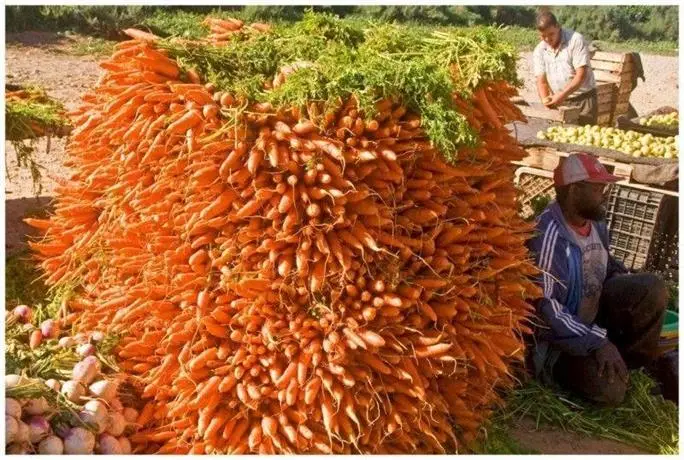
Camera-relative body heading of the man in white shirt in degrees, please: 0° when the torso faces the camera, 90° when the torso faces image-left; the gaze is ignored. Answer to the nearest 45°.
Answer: approximately 45°

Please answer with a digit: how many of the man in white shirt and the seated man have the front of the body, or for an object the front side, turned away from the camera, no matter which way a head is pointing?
0

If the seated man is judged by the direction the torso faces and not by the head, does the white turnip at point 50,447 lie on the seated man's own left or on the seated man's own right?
on the seated man's own right

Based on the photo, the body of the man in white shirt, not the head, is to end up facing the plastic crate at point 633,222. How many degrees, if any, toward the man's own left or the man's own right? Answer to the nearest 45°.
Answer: approximately 45° to the man's own left

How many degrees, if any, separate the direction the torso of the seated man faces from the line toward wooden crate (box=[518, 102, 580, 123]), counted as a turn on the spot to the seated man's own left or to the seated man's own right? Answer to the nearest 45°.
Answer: approximately 135° to the seated man's own left

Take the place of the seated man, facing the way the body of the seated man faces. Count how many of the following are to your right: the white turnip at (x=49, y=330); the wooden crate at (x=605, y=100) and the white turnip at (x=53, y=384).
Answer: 2

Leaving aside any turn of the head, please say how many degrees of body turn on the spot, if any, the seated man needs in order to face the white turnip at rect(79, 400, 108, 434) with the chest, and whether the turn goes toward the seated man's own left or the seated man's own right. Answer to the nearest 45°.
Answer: approximately 90° to the seated man's own right

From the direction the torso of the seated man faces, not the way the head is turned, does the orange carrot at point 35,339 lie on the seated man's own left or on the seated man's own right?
on the seated man's own right

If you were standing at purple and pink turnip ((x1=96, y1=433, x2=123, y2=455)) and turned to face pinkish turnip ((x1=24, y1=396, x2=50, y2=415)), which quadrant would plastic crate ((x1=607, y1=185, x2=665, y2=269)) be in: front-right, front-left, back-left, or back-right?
back-right
